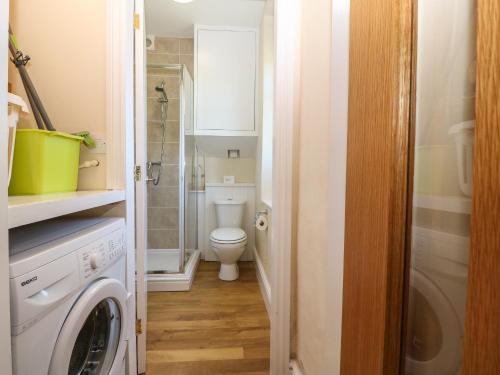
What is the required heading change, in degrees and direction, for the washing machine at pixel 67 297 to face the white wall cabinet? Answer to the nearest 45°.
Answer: approximately 90° to its left

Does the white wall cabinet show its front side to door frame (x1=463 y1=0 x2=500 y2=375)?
yes

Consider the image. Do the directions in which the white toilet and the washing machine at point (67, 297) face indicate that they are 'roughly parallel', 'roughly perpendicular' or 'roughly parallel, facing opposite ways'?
roughly perpendicular

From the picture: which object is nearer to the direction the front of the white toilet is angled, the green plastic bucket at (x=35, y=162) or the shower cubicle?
the green plastic bucket

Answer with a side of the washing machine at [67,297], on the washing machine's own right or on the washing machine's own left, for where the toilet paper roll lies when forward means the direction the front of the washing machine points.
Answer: on the washing machine's own left

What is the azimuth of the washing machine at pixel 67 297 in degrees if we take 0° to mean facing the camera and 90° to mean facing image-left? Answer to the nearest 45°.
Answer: approximately 315°

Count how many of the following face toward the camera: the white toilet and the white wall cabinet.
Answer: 2

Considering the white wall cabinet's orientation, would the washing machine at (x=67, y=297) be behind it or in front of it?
in front
